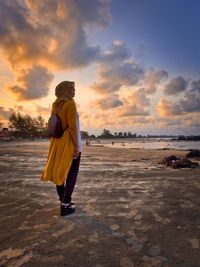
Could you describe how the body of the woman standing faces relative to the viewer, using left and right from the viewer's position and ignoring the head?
facing away from the viewer and to the right of the viewer
